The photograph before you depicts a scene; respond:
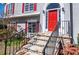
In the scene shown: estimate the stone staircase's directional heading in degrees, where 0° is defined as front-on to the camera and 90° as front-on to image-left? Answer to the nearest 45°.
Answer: approximately 45°

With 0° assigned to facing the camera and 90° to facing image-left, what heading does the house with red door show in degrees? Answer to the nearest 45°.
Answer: approximately 45°

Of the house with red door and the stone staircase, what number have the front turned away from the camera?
0
